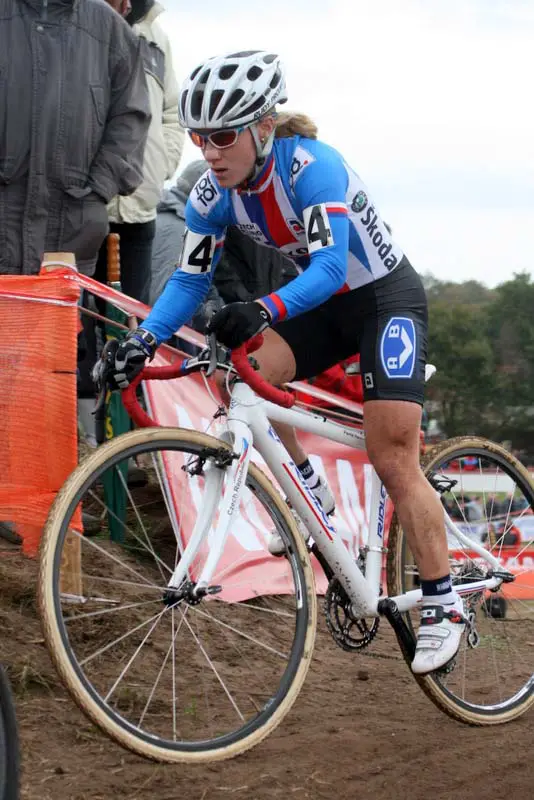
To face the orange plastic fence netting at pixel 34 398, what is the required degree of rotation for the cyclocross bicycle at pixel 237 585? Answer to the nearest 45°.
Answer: approximately 45° to its right

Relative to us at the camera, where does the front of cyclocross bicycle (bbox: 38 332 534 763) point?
facing the viewer and to the left of the viewer

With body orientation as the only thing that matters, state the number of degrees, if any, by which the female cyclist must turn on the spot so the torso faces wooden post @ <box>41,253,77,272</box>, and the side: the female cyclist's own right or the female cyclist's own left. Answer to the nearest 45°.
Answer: approximately 90° to the female cyclist's own right

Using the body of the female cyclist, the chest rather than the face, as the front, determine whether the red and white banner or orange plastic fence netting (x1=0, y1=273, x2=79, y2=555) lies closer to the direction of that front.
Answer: the orange plastic fence netting

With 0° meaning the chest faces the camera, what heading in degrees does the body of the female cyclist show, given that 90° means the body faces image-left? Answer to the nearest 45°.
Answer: approximately 45°

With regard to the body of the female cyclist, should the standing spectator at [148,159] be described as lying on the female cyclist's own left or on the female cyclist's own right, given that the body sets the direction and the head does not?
on the female cyclist's own right

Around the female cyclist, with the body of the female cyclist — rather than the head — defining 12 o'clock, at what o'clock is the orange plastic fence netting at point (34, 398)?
The orange plastic fence netting is roughly at 2 o'clock from the female cyclist.

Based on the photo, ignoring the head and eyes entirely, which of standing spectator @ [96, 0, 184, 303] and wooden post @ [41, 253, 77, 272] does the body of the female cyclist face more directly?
the wooden post
